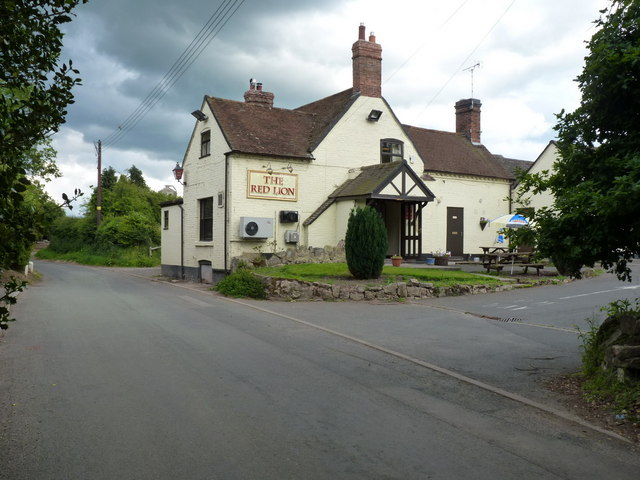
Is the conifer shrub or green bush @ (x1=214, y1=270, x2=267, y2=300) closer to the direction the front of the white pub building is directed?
the conifer shrub

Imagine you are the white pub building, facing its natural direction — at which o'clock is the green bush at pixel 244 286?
The green bush is roughly at 2 o'clock from the white pub building.

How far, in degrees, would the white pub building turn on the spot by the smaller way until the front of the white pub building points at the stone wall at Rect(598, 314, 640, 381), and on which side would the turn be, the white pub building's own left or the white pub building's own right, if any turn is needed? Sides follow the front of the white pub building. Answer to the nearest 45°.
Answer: approximately 45° to the white pub building's own right

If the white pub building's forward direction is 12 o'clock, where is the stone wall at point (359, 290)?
The stone wall is roughly at 1 o'clock from the white pub building.

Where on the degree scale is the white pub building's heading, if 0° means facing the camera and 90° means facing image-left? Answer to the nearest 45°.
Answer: approximately 315°

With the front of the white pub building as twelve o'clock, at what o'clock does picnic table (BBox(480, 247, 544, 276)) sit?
The picnic table is roughly at 11 o'clock from the white pub building.

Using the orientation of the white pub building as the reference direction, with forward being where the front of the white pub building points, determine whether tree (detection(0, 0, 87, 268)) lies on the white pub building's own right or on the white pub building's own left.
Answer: on the white pub building's own right

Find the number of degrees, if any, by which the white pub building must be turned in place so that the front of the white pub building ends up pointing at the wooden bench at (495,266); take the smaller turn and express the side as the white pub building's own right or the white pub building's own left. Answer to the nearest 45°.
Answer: approximately 45° to the white pub building's own left

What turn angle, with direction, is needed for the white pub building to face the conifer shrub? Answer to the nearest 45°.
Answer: approximately 45° to its right
